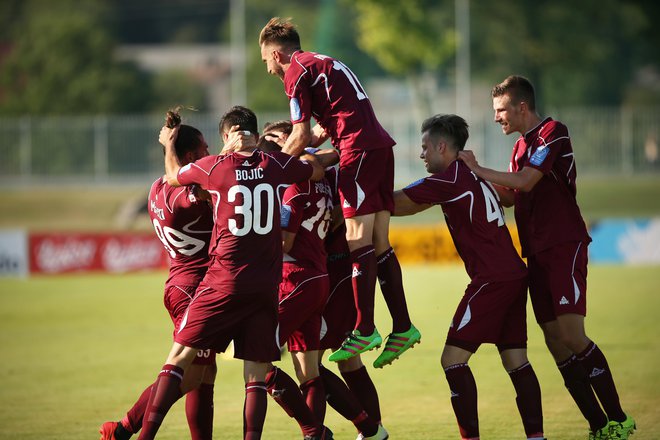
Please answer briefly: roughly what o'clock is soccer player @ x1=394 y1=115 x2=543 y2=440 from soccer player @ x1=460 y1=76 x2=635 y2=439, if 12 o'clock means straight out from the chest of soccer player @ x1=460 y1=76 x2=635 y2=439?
soccer player @ x1=394 y1=115 x2=543 y2=440 is roughly at 11 o'clock from soccer player @ x1=460 y1=76 x2=635 y2=439.

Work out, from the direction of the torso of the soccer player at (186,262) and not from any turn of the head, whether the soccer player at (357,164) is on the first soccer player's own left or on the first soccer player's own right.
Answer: on the first soccer player's own right

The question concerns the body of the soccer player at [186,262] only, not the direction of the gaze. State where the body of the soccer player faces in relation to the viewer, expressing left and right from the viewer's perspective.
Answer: facing away from the viewer and to the right of the viewer

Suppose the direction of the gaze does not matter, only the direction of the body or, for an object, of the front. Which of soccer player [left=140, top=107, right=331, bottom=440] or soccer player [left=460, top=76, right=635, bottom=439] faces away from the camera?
soccer player [left=140, top=107, right=331, bottom=440]

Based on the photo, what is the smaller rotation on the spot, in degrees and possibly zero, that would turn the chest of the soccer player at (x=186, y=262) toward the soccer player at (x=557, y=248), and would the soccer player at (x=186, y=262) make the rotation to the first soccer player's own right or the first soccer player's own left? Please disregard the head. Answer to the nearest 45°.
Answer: approximately 45° to the first soccer player's own right

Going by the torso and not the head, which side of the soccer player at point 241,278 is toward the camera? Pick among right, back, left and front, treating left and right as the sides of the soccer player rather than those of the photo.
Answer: back

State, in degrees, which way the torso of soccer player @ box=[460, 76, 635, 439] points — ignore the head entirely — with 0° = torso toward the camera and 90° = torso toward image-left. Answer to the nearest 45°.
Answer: approximately 90°

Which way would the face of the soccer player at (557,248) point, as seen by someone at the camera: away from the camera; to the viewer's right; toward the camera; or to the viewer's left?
to the viewer's left

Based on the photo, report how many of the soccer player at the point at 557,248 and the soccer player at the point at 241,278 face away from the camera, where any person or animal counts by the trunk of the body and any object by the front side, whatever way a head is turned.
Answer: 1

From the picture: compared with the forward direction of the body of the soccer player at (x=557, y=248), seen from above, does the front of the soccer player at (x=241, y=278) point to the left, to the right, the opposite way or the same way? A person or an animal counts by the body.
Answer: to the right

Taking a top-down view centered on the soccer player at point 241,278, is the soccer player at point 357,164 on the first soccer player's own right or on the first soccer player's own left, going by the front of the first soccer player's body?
on the first soccer player's own right

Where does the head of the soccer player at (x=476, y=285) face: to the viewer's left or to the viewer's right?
to the viewer's left

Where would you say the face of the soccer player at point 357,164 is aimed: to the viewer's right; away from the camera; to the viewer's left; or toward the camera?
to the viewer's left
